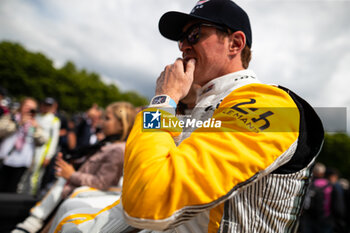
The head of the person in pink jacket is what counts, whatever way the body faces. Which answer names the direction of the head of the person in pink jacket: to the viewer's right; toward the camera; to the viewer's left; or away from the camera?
to the viewer's left

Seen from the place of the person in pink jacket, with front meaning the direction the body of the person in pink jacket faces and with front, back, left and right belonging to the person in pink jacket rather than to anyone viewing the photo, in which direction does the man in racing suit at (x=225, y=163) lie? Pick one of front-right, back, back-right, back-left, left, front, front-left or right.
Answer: left

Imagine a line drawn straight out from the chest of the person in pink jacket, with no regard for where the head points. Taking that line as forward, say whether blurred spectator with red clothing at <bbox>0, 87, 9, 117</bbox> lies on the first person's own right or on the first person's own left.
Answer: on the first person's own right

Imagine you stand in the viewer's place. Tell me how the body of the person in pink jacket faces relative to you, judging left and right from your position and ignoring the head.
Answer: facing to the left of the viewer

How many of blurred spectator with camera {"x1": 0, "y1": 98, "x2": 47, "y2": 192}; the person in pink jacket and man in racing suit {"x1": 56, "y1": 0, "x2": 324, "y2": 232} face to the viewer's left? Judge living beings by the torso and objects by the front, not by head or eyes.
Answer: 2

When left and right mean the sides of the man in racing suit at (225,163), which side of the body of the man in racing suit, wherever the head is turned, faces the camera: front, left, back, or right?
left

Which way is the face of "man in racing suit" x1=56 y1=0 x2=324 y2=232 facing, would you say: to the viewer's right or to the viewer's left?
to the viewer's left

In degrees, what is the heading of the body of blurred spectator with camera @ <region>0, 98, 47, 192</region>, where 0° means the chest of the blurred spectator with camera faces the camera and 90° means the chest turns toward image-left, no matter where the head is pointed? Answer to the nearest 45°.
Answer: approximately 315°
